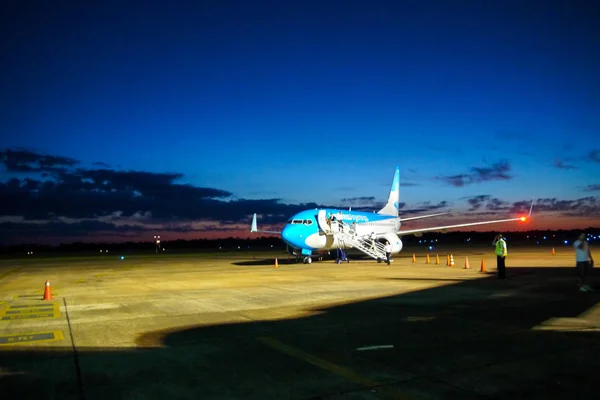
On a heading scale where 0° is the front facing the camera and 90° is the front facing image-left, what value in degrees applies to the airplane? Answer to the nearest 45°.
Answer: approximately 45°
